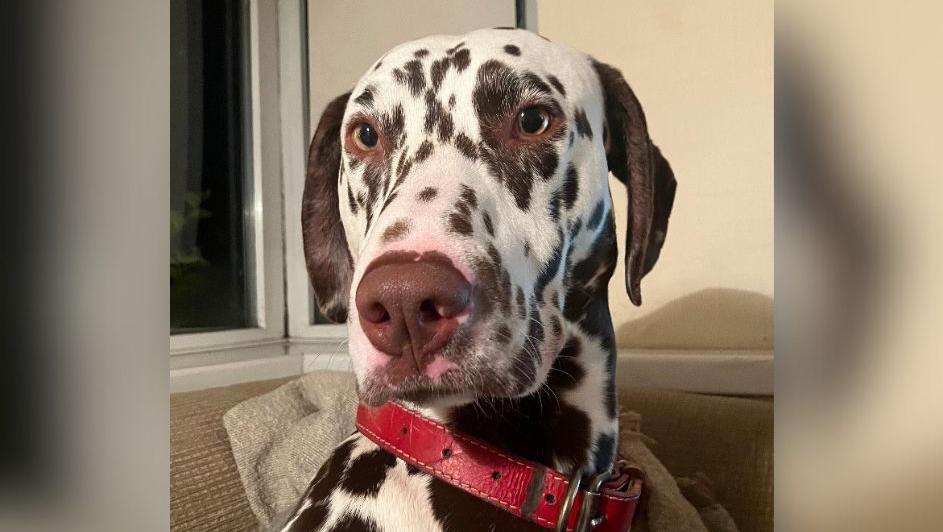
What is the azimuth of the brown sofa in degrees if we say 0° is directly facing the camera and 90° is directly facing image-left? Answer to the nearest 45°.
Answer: approximately 0°

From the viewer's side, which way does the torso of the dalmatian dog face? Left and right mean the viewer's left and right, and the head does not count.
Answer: facing the viewer and to the left of the viewer
